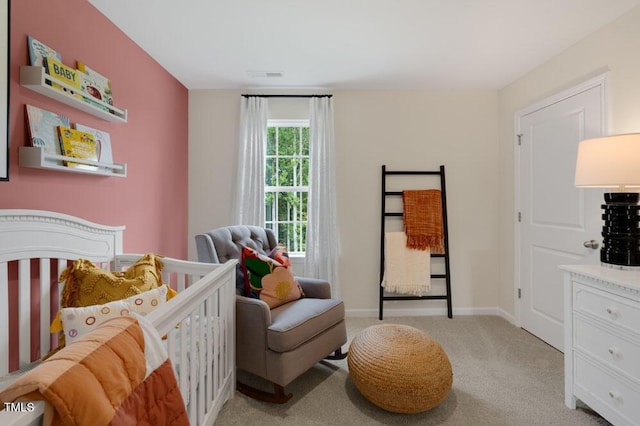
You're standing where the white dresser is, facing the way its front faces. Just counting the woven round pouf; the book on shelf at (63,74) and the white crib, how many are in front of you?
3

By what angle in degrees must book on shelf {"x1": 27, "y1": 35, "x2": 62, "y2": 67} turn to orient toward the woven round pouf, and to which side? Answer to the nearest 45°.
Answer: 0° — it already faces it

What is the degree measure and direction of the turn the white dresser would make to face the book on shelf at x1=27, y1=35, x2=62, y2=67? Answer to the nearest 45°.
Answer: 0° — it already faces it

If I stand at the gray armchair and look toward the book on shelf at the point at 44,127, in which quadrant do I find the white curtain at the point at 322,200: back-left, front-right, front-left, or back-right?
back-right

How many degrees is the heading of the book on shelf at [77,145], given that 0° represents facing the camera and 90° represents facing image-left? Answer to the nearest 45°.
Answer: approximately 315°

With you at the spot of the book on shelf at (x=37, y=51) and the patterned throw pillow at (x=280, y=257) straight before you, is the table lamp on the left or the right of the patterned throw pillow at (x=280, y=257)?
right

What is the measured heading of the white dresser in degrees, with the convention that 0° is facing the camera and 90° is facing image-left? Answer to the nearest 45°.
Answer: approximately 45°

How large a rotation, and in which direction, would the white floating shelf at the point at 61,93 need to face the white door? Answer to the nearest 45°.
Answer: approximately 45° to its left

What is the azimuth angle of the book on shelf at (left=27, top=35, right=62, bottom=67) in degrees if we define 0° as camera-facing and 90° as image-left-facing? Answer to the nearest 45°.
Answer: approximately 315°
